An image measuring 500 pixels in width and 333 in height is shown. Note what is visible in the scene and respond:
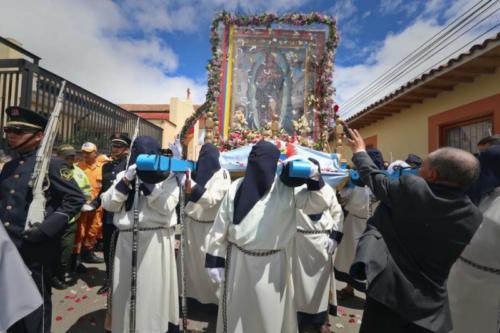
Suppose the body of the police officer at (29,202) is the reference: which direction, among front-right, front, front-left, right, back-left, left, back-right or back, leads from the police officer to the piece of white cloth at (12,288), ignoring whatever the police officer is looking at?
front-left

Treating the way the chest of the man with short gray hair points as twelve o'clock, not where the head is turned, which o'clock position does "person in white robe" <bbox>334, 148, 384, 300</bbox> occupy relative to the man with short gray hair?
The person in white robe is roughly at 1 o'clock from the man with short gray hair.

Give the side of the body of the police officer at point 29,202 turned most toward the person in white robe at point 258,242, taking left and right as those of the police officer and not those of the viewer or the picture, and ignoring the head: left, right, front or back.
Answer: left

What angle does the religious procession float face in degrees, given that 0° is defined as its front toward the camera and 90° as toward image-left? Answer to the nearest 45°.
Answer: approximately 0°

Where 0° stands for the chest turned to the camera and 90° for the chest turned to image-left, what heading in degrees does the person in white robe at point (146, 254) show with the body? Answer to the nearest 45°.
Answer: approximately 0°

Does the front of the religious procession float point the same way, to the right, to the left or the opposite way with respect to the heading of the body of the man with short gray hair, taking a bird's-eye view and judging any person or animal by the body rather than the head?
the opposite way

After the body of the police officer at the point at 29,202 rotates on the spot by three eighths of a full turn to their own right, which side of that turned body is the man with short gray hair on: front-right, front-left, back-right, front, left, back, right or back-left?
back-right

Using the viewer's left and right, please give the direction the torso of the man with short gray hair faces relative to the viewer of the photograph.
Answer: facing away from the viewer and to the left of the viewer
